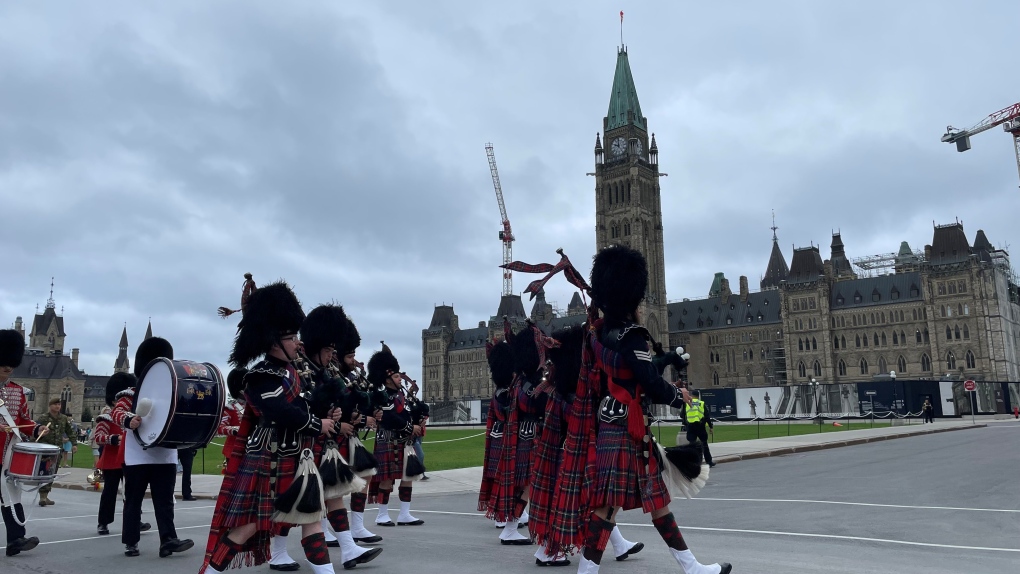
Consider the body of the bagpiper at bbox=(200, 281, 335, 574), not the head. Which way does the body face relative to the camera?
to the viewer's right

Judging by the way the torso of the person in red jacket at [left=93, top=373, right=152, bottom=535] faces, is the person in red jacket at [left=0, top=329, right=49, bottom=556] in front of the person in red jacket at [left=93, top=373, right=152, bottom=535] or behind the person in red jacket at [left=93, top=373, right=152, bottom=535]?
behind

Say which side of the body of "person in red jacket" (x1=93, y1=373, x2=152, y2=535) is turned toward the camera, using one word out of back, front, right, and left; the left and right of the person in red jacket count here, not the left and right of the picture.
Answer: right

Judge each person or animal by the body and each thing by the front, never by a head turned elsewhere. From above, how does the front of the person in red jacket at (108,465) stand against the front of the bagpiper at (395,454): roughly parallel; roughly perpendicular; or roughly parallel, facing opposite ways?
roughly parallel

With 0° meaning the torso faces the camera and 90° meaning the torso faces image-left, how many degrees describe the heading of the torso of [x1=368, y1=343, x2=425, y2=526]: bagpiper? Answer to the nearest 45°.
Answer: approximately 270°

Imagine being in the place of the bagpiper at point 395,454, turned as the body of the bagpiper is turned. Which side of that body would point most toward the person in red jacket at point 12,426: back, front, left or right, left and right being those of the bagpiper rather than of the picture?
back

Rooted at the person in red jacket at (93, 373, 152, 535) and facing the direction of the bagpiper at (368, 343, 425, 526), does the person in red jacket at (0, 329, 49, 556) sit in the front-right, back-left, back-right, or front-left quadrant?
back-right

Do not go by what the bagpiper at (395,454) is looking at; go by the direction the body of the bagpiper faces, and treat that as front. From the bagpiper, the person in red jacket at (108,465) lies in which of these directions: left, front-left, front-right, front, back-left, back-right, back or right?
back
